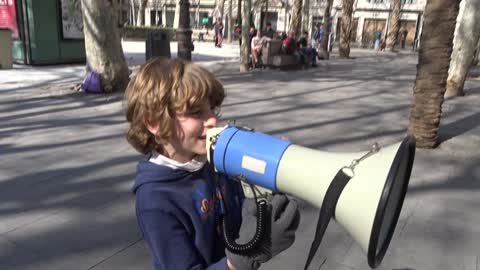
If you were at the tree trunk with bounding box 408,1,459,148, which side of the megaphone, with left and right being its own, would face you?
left

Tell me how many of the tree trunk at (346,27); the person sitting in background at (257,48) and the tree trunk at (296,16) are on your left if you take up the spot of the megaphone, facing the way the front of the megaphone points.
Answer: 3

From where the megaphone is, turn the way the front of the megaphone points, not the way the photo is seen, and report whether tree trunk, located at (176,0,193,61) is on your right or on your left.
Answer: on your left

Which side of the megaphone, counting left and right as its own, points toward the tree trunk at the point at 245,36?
left

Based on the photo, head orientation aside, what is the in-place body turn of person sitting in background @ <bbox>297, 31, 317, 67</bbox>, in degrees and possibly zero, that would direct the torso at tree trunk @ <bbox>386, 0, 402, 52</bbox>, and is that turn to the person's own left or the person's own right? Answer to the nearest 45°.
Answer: approximately 90° to the person's own left

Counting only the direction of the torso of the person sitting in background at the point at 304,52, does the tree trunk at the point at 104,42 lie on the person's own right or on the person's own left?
on the person's own right

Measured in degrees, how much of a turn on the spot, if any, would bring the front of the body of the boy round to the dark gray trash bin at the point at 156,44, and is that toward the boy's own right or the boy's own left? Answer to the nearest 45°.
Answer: approximately 135° to the boy's own left

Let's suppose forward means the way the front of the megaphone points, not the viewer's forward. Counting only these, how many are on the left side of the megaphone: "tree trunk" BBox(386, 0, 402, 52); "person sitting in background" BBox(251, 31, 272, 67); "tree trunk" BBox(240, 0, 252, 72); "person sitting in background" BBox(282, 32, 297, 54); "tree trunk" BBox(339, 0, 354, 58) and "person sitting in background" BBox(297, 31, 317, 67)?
6

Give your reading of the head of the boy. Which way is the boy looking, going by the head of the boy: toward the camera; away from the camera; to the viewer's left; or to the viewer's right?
to the viewer's right

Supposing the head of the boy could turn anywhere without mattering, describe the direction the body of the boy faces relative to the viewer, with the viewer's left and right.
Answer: facing the viewer and to the right of the viewer

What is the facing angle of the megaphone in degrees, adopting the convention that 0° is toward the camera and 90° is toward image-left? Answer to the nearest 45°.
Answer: approximately 270°

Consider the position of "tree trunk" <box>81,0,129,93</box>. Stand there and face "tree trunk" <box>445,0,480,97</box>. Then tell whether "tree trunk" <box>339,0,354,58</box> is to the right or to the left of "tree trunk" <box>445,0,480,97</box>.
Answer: left

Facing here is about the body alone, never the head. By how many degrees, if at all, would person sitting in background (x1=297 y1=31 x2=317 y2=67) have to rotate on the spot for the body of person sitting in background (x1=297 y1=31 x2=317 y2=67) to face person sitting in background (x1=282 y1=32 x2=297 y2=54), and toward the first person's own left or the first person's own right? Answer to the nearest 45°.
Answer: approximately 90° to the first person's own right
